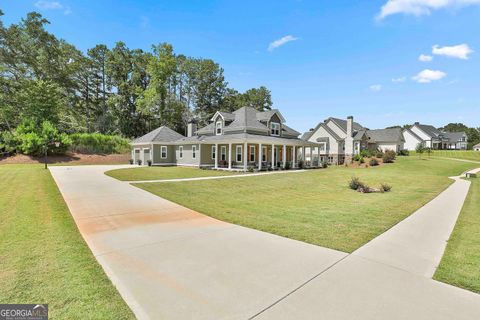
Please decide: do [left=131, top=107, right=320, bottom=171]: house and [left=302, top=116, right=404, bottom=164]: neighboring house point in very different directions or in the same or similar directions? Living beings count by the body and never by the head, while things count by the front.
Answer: same or similar directions

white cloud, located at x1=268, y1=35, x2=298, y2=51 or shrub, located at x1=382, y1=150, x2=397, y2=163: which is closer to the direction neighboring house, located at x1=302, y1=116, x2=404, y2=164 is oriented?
the shrub

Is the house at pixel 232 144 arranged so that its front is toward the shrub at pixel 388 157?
no

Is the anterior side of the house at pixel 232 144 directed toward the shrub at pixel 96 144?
no

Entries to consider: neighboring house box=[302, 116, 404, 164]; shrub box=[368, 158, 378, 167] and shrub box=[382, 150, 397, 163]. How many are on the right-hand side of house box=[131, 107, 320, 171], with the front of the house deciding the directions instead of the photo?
0

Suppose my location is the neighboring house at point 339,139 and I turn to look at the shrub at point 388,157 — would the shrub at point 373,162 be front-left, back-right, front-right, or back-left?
front-right

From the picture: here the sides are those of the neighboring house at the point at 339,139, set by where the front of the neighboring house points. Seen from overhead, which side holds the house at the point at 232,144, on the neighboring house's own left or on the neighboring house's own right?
on the neighboring house's own right

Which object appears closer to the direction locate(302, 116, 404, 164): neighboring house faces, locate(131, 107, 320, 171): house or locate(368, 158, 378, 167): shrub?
the shrub

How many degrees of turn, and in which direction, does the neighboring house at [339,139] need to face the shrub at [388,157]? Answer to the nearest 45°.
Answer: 0° — it already faces it

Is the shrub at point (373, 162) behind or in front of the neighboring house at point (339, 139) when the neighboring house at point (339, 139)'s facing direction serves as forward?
in front

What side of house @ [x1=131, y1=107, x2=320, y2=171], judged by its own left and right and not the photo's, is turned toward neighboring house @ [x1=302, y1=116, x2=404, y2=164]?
left
